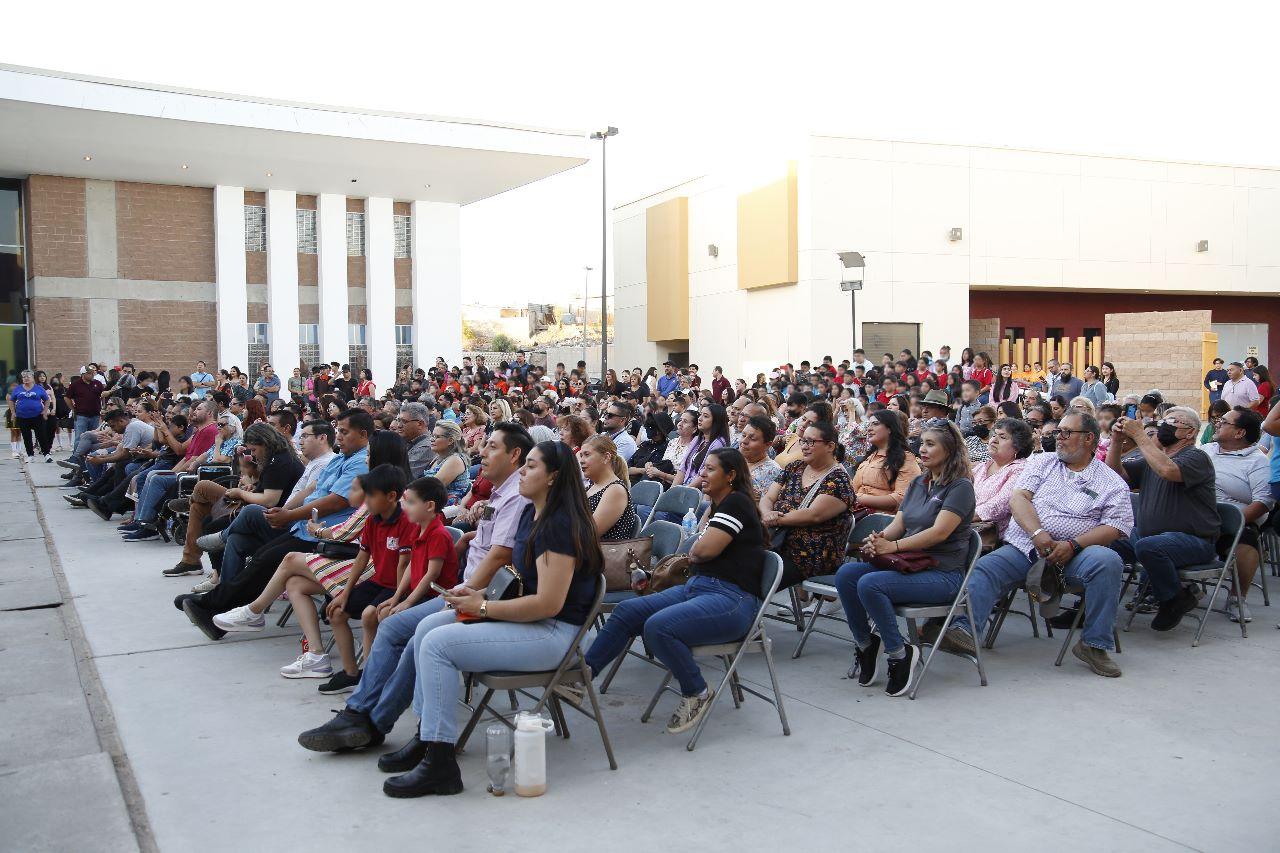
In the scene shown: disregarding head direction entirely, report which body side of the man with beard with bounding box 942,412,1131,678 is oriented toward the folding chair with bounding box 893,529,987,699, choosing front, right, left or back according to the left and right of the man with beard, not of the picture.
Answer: front

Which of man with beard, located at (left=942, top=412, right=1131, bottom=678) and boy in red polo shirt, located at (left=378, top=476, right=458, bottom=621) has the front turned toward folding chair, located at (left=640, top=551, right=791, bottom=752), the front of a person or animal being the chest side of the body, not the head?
the man with beard

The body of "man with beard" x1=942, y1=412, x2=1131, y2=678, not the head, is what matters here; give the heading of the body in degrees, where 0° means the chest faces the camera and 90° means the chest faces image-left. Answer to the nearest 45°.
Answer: approximately 45°

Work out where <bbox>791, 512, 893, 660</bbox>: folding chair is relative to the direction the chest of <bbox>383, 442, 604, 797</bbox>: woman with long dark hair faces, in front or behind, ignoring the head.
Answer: behind

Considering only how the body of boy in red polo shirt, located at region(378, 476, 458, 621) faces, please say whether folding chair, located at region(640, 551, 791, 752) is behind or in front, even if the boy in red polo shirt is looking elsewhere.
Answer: behind

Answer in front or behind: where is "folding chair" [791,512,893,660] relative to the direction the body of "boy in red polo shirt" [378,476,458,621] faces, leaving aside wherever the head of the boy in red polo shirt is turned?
behind

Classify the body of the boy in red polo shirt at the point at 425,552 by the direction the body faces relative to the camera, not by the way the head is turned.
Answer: to the viewer's left

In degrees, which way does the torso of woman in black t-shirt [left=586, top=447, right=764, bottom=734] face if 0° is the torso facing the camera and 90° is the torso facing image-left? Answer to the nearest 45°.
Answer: approximately 90°

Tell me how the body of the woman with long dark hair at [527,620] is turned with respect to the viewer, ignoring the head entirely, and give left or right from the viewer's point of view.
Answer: facing to the left of the viewer

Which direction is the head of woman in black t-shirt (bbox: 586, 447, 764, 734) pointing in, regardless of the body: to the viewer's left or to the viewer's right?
to the viewer's left

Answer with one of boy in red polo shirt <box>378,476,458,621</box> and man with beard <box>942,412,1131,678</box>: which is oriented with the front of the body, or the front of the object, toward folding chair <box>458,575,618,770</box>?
the man with beard

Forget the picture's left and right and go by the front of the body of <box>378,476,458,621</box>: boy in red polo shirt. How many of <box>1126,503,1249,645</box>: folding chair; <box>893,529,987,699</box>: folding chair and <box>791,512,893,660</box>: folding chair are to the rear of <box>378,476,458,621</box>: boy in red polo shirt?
3
